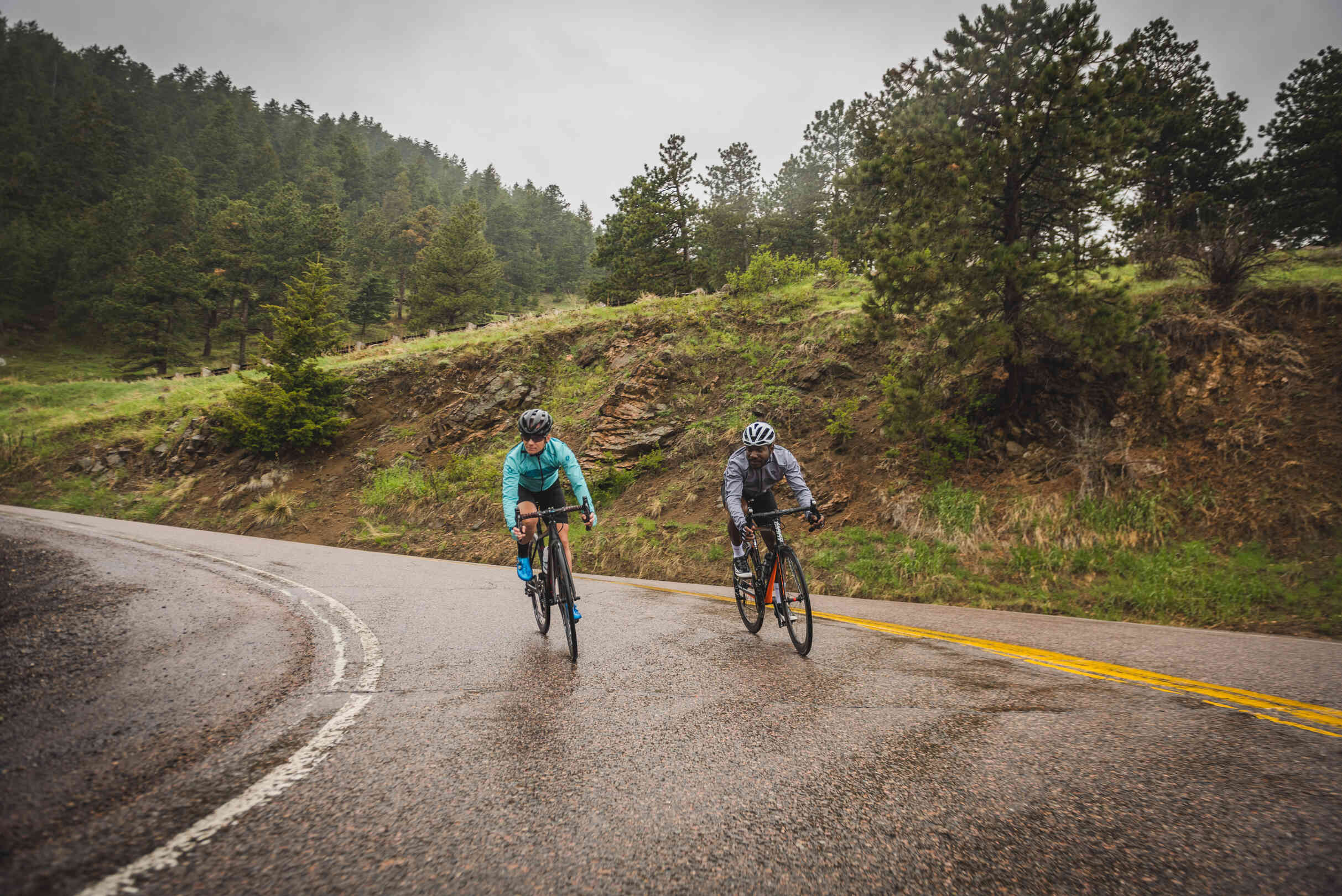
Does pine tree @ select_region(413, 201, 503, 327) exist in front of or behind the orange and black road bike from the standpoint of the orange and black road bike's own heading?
behind

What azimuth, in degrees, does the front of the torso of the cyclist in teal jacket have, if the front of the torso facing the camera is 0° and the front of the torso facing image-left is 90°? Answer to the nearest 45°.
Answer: approximately 0°

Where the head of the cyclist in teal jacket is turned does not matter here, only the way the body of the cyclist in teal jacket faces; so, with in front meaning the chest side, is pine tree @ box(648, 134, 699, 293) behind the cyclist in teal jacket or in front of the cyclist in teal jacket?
behind

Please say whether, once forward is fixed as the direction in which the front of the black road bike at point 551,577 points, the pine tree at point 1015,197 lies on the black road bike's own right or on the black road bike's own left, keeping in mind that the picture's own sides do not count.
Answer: on the black road bike's own left

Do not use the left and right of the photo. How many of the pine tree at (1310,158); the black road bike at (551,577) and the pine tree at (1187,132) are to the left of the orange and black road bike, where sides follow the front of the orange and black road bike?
2

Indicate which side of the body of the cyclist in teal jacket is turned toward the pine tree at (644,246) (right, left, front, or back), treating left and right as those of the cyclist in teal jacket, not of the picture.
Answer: back

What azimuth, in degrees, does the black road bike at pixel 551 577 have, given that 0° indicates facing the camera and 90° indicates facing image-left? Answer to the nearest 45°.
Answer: approximately 0°

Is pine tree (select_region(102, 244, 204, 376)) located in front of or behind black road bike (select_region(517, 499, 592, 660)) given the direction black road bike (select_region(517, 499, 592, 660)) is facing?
behind

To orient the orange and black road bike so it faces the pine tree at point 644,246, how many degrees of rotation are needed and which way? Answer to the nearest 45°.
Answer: approximately 135° to its left
